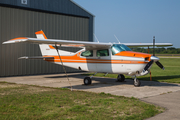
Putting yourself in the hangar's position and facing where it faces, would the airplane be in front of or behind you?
in front

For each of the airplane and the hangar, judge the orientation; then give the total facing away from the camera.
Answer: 0

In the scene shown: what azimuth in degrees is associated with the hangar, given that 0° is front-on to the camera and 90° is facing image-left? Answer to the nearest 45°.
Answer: approximately 315°

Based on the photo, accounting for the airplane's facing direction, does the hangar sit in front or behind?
behind

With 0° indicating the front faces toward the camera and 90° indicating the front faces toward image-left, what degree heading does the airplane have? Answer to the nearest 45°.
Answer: approximately 315°
